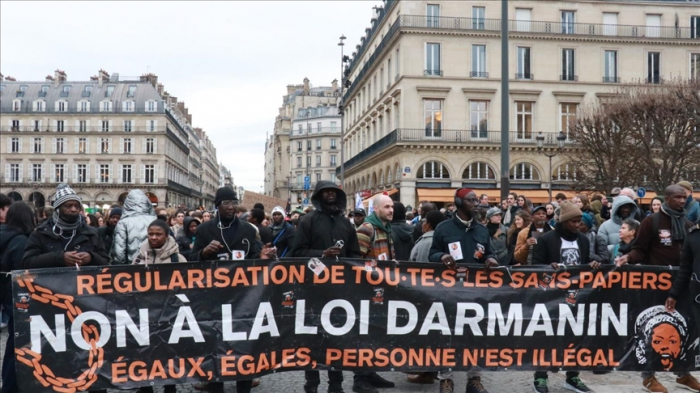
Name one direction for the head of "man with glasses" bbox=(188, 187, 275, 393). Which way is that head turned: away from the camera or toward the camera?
toward the camera

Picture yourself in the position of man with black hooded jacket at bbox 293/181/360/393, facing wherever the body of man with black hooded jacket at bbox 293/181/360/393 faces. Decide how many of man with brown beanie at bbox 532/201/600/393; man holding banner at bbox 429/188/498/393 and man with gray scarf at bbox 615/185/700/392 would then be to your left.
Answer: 3

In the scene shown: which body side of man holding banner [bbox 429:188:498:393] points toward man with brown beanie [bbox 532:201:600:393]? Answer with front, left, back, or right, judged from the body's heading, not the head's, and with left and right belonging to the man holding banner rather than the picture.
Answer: left

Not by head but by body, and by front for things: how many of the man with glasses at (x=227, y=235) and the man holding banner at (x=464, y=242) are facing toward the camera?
2

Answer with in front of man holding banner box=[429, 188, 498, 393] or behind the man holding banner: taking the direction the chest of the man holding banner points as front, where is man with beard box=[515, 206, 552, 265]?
behind

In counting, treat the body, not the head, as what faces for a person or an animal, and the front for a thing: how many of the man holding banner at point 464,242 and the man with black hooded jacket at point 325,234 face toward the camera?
2

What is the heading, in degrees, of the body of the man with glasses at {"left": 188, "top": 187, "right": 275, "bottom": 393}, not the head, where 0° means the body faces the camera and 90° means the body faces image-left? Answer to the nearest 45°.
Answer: approximately 0°

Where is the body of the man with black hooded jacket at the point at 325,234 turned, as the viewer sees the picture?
toward the camera

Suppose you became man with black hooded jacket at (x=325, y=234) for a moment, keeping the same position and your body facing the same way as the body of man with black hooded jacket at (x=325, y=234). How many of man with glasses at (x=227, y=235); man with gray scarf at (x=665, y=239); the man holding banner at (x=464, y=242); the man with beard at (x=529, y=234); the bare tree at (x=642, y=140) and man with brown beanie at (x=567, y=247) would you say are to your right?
1

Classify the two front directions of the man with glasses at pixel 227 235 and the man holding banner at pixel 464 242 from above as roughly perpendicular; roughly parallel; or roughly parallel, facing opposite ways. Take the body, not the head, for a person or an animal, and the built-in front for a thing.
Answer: roughly parallel

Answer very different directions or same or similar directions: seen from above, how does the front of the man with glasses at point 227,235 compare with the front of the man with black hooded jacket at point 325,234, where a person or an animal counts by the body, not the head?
same or similar directions

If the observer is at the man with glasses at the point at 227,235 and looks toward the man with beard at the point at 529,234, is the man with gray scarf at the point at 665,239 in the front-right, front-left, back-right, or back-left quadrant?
front-right

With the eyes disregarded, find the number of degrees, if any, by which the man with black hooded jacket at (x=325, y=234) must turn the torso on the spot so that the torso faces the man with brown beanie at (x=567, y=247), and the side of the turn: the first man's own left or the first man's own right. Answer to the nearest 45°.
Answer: approximately 90° to the first man's own left

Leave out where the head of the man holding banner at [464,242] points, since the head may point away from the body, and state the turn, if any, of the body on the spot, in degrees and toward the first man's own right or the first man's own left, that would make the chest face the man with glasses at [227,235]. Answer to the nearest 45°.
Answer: approximately 90° to the first man's own right

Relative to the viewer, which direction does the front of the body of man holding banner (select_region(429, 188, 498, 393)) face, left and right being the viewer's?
facing the viewer

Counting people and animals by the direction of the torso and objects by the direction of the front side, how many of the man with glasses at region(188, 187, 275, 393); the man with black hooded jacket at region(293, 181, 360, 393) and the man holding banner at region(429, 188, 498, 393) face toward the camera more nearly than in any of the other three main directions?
3
